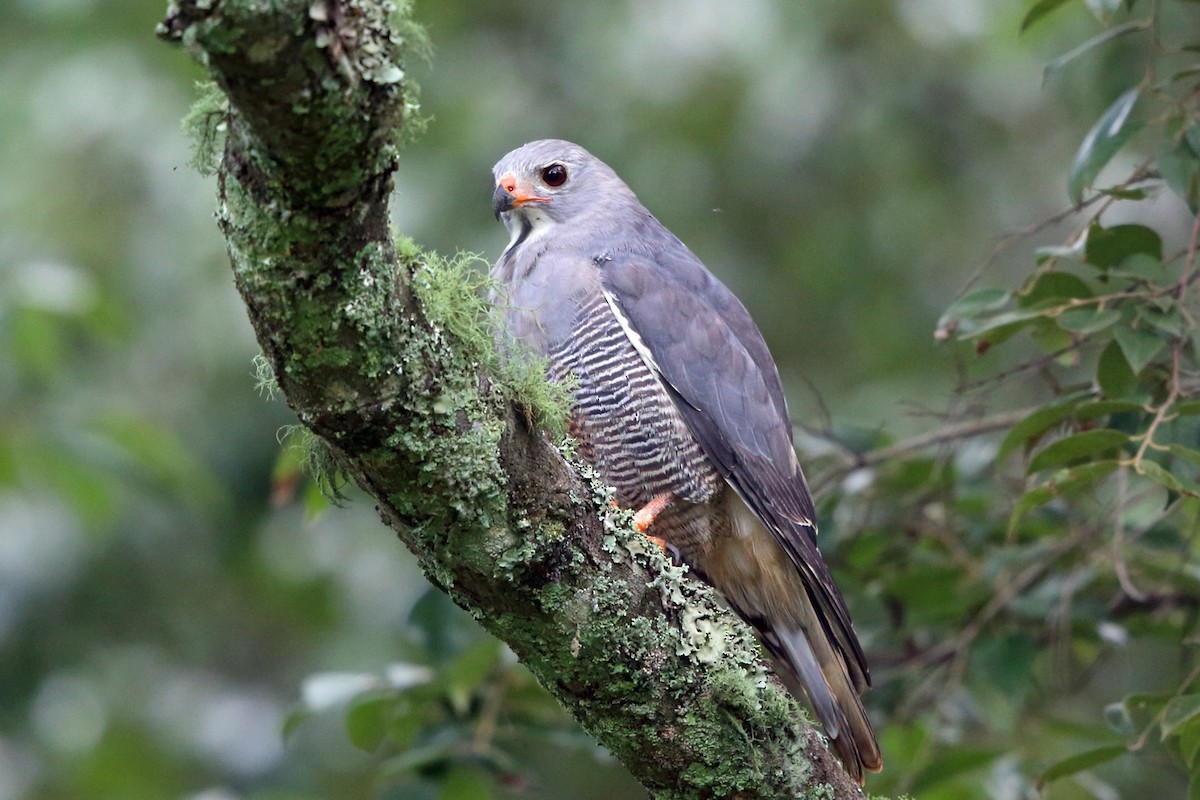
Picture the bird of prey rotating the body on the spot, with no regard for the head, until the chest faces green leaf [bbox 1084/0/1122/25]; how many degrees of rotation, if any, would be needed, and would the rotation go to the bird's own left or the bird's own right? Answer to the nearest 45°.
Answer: approximately 180°

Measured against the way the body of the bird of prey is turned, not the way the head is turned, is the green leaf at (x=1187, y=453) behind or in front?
behind

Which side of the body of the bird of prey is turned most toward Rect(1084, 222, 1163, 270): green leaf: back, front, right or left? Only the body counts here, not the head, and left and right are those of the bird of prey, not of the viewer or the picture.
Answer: back

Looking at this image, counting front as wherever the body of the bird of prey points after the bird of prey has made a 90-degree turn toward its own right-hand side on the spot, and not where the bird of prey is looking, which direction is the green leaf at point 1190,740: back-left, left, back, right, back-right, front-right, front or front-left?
back-right

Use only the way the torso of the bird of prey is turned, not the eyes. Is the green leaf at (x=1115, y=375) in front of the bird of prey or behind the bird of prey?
behind

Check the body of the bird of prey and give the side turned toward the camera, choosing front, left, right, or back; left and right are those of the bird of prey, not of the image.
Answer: left

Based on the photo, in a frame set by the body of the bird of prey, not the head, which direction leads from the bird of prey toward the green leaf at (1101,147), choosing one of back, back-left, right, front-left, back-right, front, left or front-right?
back

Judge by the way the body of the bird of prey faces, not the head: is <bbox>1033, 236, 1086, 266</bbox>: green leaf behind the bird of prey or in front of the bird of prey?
behind
